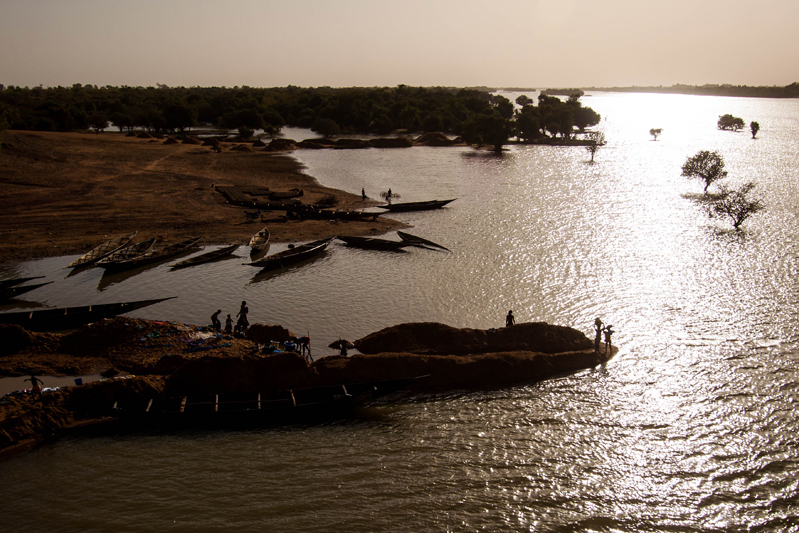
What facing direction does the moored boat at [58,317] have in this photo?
to the viewer's right

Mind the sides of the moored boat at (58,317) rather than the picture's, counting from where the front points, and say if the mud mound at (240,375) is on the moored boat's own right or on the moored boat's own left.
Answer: on the moored boat's own right

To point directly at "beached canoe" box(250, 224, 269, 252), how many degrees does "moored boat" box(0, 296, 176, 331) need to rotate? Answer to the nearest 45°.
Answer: approximately 45° to its left

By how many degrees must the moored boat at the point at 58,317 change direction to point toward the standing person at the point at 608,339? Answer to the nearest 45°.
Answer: approximately 45° to its right
